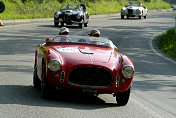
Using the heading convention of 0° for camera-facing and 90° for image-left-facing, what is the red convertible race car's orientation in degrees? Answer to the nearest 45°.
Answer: approximately 0°
